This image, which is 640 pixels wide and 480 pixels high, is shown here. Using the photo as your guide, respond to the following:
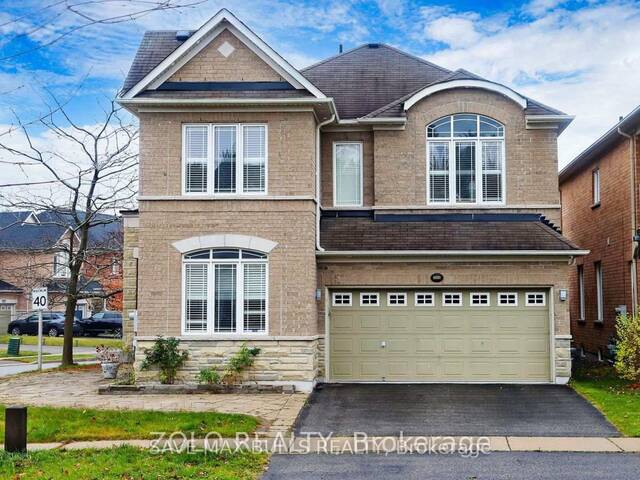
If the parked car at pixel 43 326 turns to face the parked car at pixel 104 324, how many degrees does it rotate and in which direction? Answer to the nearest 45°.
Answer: approximately 135° to its left

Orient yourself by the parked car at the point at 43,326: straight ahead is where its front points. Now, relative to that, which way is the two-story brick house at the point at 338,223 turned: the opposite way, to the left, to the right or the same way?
to the left

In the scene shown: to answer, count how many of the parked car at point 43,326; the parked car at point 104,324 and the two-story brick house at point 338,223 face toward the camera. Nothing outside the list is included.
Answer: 1

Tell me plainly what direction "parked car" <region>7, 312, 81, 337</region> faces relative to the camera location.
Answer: facing to the left of the viewer

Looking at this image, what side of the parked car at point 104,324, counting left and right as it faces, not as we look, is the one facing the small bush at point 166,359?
left

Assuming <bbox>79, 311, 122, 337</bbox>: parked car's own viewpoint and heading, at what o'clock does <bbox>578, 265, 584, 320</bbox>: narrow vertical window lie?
The narrow vertical window is roughly at 8 o'clock from the parked car.

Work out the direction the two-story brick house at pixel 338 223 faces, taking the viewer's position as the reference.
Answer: facing the viewer

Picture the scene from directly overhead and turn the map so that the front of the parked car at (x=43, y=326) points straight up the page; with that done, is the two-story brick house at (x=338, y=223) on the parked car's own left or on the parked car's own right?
on the parked car's own left

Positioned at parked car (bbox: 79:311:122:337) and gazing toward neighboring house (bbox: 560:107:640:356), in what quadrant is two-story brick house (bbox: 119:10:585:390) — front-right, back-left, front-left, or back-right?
front-right

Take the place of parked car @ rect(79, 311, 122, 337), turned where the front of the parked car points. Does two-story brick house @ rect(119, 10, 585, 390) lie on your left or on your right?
on your left

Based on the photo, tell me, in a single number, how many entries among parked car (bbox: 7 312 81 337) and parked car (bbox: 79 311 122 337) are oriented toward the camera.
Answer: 0

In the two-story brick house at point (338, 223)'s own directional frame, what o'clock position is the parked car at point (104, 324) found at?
The parked car is roughly at 5 o'clock from the two-story brick house.

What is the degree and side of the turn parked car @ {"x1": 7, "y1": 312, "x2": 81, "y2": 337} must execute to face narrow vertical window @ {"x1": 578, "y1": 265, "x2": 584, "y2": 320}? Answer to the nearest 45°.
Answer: approximately 135° to its left

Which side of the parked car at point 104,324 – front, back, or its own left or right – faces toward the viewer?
left

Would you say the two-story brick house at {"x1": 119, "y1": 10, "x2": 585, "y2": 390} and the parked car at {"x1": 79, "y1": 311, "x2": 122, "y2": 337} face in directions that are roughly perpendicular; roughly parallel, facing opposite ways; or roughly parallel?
roughly perpendicular
